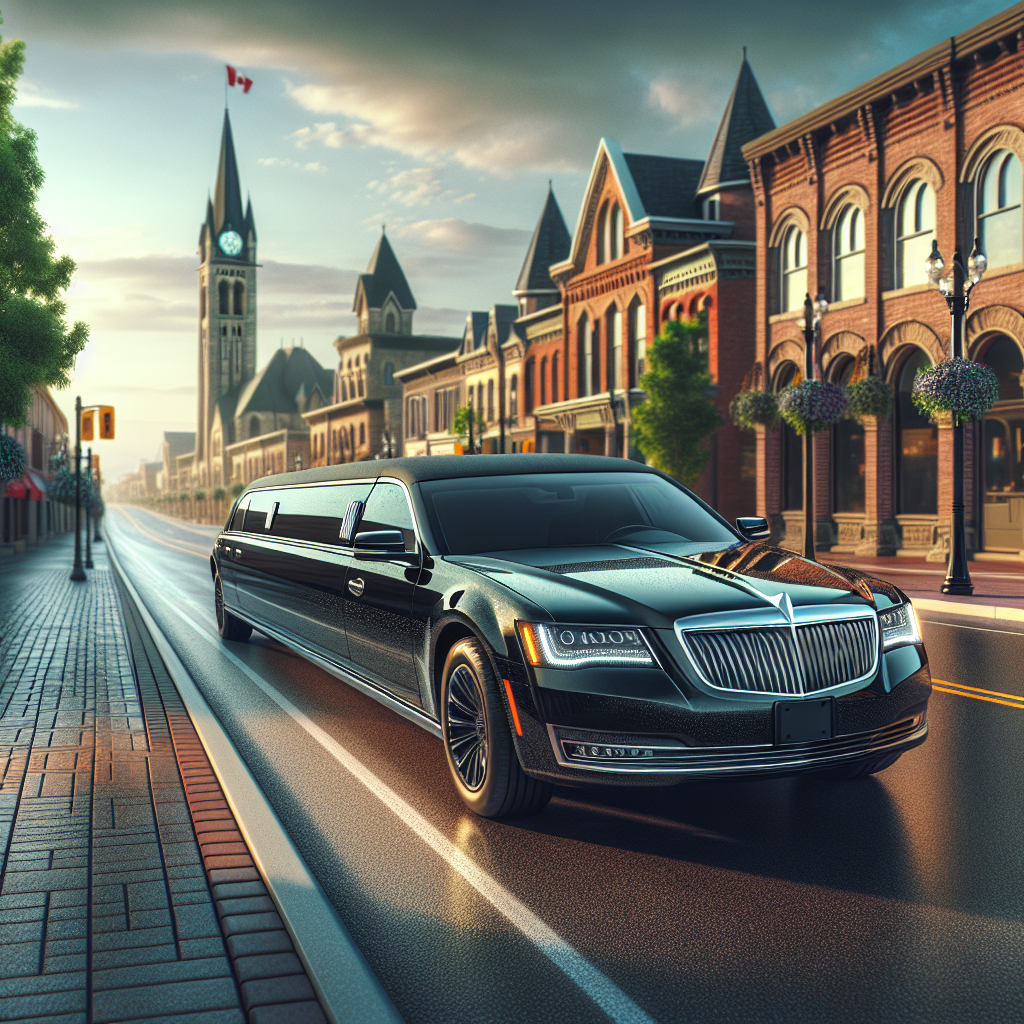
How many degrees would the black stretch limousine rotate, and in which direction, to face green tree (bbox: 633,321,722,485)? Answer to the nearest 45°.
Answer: approximately 135° to its left

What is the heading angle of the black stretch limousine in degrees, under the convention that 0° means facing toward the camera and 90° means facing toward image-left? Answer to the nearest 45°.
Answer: approximately 315°

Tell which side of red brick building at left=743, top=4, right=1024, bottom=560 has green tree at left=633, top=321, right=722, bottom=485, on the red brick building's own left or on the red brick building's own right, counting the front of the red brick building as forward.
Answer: on the red brick building's own right

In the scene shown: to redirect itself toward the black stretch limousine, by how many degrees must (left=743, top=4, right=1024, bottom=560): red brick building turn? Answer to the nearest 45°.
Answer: approximately 45° to its left

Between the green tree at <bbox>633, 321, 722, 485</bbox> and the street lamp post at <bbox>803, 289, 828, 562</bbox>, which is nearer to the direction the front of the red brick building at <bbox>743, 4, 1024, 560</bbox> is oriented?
the street lamp post

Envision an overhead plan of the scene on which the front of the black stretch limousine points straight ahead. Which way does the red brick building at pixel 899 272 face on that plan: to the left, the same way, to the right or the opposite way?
to the right

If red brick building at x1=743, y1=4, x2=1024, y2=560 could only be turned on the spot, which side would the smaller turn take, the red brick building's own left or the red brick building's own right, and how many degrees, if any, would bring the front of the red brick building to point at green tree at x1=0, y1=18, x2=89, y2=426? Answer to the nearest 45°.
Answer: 0° — it already faces it

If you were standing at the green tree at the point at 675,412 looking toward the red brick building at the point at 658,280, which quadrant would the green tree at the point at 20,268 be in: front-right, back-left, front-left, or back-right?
back-left

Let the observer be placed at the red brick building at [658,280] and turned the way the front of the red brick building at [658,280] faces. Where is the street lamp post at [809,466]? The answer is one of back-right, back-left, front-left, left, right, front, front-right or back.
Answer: front-left

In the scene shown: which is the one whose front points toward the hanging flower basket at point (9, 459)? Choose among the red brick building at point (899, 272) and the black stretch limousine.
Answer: the red brick building

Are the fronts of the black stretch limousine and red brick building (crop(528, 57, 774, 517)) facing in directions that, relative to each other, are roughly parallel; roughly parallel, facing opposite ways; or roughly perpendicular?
roughly perpendicular
